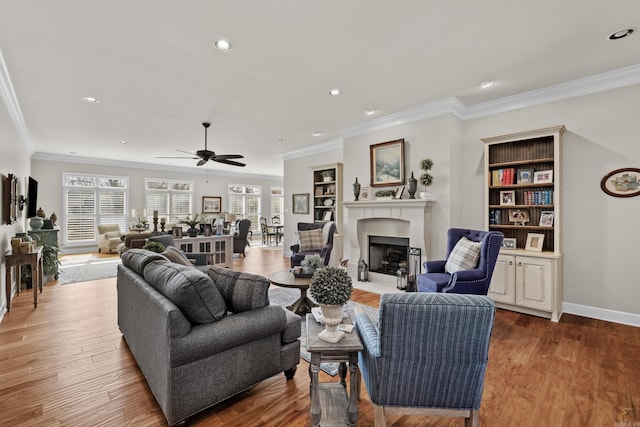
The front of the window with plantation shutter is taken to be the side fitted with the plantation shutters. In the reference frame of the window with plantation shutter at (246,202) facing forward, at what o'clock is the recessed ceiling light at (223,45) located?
The recessed ceiling light is roughly at 12 o'clock from the window with plantation shutter.

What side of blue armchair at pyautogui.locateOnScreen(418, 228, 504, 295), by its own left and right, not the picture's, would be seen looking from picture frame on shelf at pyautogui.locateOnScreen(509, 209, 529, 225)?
back

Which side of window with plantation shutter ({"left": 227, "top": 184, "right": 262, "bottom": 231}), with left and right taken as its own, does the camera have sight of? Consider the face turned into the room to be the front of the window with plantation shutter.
front

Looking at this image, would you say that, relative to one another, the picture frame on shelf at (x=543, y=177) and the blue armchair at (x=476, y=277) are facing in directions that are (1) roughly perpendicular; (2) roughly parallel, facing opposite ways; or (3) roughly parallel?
roughly parallel

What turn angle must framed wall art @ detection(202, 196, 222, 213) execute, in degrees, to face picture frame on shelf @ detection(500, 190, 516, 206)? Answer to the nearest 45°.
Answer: approximately 45° to its left

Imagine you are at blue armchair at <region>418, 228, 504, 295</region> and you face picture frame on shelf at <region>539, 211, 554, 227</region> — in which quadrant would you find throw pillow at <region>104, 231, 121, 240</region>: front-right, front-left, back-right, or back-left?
back-left

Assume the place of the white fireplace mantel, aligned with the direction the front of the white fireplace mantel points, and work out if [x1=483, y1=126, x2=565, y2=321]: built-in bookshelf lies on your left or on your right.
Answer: on your left

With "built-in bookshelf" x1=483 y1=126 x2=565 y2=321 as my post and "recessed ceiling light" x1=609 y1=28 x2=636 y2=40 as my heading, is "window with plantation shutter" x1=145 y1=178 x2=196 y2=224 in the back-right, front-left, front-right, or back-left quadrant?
back-right

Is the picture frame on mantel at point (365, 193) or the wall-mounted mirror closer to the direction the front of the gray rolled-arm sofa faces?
the picture frame on mantel

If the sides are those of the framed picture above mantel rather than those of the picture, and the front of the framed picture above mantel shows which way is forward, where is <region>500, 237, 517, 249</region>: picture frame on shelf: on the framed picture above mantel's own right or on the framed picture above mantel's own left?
on the framed picture above mantel's own left

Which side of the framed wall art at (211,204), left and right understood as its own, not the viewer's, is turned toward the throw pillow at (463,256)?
front

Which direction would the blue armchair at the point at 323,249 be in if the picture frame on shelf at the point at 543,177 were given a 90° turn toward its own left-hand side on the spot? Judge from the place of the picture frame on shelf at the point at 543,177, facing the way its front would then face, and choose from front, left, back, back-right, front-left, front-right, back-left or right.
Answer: back-right

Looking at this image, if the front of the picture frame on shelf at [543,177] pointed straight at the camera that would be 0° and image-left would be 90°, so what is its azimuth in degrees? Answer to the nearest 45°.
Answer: approximately 45°

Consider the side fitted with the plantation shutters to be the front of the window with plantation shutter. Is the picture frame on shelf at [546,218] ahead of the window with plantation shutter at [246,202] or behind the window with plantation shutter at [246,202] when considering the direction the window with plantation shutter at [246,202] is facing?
ahead

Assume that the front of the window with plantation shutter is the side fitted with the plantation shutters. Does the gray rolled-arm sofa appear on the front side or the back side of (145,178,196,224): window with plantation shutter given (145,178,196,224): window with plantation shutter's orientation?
on the front side

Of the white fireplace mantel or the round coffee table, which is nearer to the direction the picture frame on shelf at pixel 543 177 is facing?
the round coffee table
